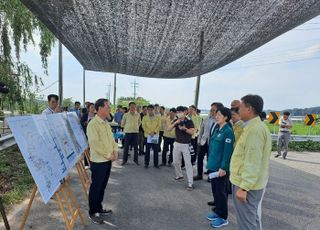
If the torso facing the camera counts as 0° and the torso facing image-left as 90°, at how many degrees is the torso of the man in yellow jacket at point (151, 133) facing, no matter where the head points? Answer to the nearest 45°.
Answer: approximately 0°

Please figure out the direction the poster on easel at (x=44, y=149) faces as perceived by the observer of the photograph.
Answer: facing the viewer and to the right of the viewer

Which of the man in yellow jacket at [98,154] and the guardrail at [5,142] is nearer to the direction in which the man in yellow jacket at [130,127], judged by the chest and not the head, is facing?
the man in yellow jacket at [98,154]

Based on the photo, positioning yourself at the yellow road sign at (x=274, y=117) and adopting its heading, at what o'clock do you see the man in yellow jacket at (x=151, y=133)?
The man in yellow jacket is roughly at 1 o'clock from the yellow road sign.

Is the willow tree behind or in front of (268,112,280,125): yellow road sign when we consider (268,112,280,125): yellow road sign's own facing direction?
in front

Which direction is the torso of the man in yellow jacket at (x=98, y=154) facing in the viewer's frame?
to the viewer's right

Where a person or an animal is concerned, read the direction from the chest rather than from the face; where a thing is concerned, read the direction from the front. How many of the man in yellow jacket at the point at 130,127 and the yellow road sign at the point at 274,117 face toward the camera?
2

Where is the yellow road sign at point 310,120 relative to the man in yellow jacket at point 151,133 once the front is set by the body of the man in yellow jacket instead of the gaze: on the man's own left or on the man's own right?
on the man's own left
